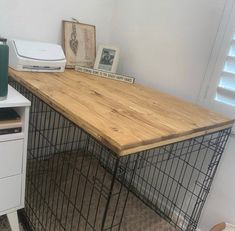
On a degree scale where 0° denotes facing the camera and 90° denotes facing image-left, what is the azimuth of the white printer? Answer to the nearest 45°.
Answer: approximately 0°

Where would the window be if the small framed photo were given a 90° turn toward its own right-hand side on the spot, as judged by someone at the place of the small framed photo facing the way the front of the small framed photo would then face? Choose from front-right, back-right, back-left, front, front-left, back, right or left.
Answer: back-left

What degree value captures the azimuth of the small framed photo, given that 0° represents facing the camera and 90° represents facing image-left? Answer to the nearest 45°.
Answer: approximately 0°

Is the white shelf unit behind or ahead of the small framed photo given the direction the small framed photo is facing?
ahead

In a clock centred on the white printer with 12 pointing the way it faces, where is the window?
The window is roughly at 10 o'clock from the white printer.

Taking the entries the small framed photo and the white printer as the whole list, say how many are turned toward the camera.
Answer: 2
